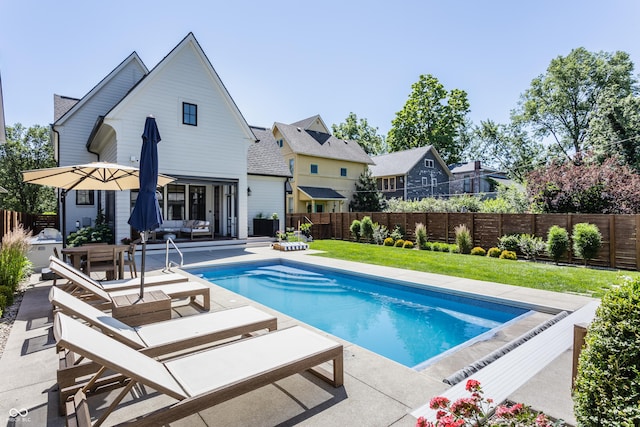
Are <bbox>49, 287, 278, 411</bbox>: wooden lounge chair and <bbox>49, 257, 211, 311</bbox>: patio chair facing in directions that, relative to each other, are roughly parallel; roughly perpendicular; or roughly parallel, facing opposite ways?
roughly parallel

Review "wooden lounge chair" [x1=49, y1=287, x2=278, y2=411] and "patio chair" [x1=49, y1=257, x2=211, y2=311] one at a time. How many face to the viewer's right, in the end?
2

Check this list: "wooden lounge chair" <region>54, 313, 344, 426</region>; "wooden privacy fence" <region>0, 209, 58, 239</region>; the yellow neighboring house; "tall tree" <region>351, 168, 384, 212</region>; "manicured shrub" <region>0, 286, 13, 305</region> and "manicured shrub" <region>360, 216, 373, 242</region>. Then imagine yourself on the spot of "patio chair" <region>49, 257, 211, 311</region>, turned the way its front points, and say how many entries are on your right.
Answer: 1

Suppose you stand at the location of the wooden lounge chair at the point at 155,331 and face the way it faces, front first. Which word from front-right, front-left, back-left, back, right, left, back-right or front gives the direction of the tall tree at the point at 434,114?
front-left

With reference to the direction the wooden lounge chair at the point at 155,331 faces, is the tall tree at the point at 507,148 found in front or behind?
in front

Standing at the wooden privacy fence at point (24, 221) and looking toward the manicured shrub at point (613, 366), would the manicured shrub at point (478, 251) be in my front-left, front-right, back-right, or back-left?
front-left

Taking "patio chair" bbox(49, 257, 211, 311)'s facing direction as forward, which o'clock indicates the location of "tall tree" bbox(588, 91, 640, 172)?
The tall tree is roughly at 12 o'clock from the patio chair.

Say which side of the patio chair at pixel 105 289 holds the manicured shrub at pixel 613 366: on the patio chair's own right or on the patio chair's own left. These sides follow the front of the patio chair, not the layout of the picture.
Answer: on the patio chair's own right

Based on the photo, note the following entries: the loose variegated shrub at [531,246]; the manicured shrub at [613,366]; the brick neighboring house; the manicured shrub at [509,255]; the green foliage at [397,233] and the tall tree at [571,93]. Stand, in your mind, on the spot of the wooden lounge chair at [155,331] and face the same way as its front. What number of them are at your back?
0

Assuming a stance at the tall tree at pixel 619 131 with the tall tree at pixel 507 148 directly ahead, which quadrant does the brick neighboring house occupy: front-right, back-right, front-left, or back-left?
front-left

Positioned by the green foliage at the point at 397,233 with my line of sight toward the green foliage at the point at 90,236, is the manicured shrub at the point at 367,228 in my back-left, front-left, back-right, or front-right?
front-right

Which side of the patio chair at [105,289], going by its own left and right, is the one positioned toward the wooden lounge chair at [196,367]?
right

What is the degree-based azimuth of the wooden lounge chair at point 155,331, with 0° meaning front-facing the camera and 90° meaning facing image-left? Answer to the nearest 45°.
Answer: approximately 270°

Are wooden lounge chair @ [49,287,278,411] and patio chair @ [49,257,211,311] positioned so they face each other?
no

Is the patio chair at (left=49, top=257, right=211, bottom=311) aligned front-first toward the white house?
no

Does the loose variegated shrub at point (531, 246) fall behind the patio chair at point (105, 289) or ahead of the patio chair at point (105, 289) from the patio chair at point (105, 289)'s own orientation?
ahead

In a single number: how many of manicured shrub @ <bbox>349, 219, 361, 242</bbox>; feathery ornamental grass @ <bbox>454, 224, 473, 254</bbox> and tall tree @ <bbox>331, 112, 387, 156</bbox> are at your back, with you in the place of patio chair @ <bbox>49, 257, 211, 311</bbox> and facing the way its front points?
0

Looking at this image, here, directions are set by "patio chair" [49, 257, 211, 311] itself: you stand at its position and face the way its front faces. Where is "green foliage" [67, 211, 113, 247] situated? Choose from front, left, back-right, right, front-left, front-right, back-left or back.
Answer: left

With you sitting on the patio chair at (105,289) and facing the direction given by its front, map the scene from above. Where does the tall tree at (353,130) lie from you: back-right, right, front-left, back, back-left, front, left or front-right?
front-left

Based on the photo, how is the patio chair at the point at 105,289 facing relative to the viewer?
to the viewer's right
